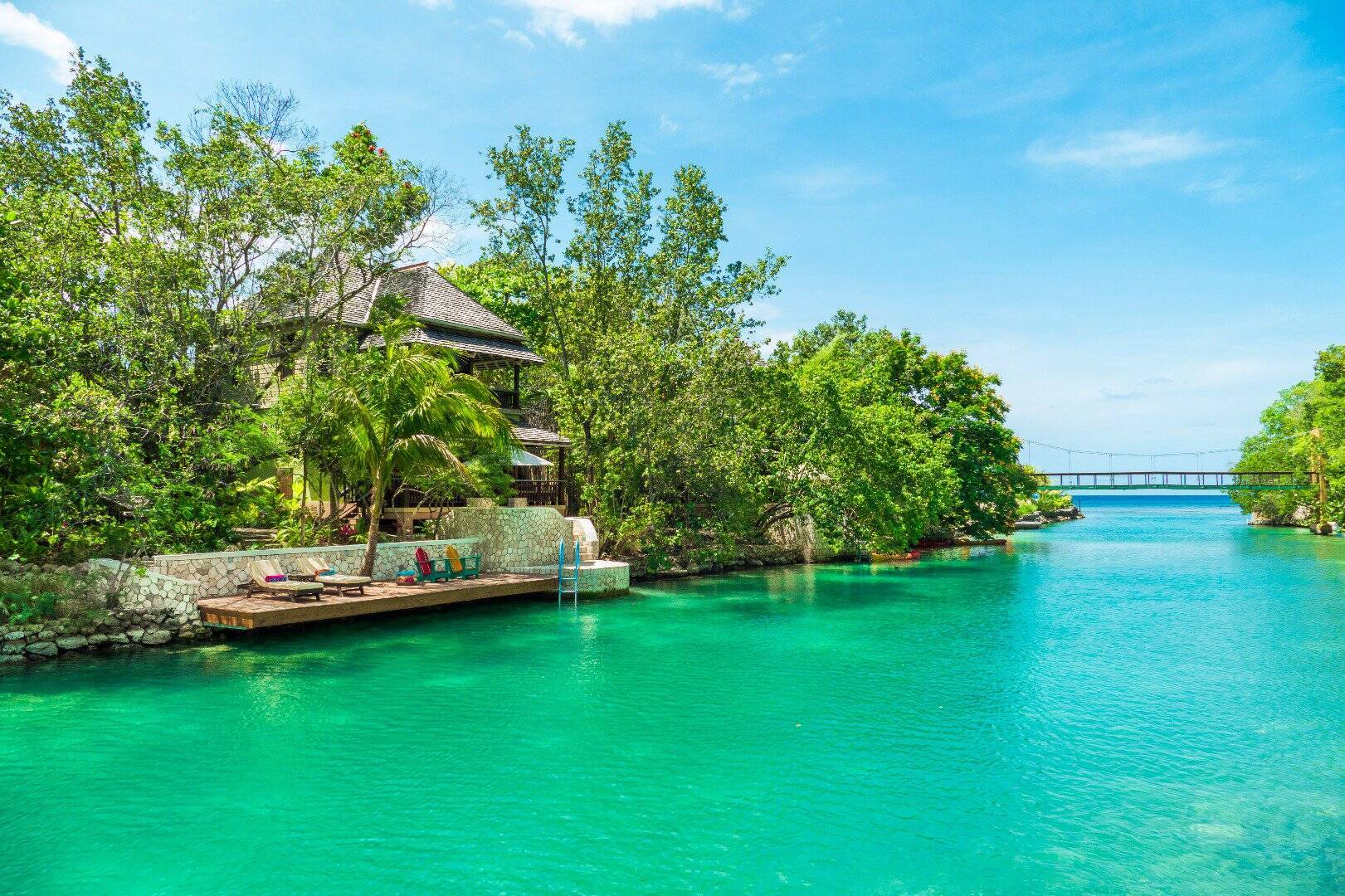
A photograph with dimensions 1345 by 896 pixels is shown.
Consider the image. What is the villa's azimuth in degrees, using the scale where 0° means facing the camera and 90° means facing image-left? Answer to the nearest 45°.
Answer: approximately 315°

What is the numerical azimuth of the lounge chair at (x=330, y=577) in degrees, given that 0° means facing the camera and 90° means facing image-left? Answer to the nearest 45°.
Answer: approximately 270°

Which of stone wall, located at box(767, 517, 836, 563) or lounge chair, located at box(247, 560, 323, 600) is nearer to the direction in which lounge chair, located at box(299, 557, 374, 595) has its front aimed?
the stone wall
